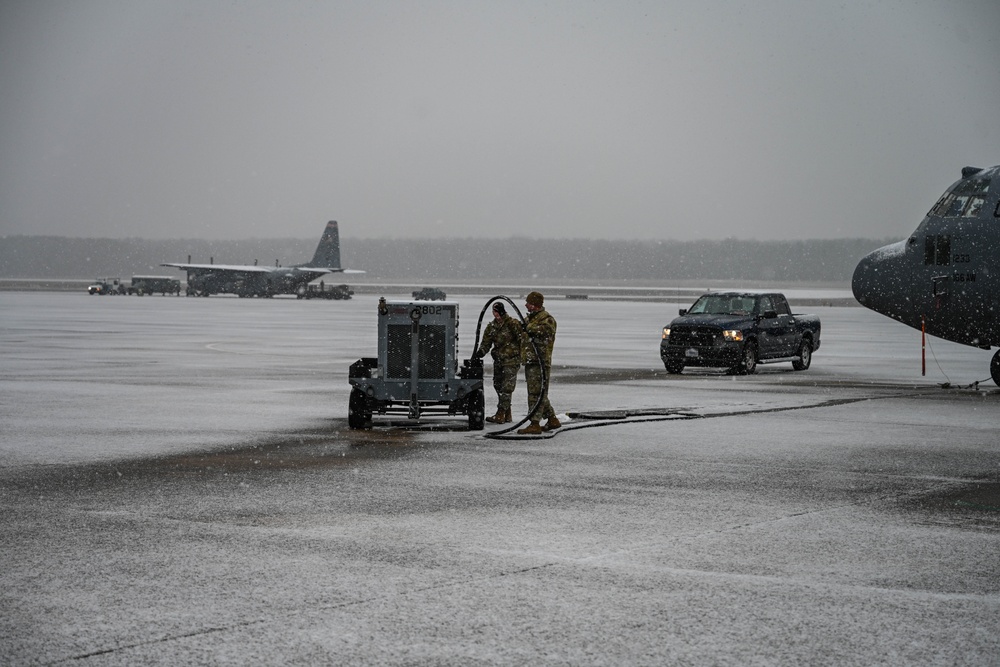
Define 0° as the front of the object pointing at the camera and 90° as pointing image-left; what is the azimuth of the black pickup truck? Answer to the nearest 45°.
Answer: approximately 45°

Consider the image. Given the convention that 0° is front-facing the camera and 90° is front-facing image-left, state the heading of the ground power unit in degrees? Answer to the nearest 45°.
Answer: approximately 0°

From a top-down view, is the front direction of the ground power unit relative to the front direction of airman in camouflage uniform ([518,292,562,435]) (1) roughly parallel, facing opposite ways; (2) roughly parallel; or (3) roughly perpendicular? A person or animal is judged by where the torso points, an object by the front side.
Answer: roughly perpendicular

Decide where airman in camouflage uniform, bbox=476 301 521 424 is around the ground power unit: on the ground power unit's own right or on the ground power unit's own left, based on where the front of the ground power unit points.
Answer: on the ground power unit's own left

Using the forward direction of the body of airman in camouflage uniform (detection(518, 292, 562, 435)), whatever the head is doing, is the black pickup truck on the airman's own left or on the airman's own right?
on the airman's own right

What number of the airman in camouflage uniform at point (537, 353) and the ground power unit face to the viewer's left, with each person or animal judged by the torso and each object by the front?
1

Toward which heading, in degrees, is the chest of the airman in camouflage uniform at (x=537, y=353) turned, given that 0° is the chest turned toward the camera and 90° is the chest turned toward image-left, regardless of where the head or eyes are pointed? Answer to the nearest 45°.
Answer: approximately 90°
